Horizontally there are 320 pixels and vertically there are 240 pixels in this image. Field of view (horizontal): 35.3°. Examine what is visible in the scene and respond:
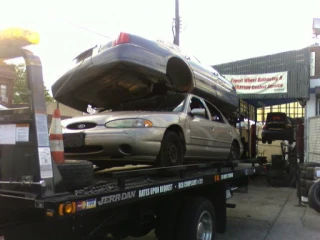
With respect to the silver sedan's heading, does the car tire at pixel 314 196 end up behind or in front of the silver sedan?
behind

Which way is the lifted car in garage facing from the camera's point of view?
away from the camera

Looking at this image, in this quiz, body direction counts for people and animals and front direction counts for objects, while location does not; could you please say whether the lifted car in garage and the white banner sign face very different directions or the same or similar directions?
very different directions

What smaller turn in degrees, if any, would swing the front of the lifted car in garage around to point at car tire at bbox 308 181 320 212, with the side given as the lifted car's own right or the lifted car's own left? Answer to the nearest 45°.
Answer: approximately 180°

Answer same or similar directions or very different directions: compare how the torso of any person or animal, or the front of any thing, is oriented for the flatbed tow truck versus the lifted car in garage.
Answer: very different directions

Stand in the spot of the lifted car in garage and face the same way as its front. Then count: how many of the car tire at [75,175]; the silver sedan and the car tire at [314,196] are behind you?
3

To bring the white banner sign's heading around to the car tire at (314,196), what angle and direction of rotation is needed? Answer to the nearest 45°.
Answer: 0° — it already faces it

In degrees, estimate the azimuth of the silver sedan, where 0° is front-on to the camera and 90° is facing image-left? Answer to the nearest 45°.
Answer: approximately 45°

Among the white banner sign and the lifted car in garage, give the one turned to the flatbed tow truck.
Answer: the white banner sign
